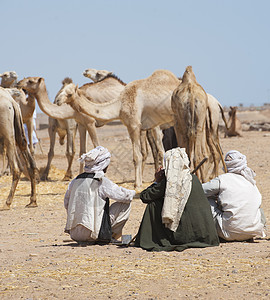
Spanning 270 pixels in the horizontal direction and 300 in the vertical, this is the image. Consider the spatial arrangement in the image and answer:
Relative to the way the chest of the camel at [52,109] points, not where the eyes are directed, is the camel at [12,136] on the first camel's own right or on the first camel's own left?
on the first camel's own left

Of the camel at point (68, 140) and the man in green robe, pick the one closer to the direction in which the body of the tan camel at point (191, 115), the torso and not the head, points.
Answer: the camel

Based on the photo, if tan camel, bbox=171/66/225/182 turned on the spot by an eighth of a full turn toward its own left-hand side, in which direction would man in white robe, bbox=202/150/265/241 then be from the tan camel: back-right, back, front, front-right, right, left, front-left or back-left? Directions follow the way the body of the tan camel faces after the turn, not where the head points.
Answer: back-left

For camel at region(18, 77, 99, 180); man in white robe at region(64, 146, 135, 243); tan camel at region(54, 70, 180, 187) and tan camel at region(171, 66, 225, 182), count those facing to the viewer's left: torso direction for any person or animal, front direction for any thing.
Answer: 2

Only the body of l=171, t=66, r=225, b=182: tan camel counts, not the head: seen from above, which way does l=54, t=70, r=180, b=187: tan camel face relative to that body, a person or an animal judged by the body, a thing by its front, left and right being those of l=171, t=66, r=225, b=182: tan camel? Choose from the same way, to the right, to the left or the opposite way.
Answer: to the left

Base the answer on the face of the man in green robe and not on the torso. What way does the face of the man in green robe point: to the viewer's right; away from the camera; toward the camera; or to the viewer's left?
away from the camera

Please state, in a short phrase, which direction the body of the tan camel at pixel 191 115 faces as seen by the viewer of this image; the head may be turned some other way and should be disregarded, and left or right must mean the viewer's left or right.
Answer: facing away from the viewer

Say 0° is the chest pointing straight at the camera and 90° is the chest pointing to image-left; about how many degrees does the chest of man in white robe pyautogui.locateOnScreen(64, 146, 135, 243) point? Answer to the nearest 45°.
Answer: approximately 225°

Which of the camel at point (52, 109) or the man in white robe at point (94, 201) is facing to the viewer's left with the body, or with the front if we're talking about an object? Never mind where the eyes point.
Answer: the camel

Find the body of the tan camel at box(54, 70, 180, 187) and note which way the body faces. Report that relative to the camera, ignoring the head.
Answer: to the viewer's left

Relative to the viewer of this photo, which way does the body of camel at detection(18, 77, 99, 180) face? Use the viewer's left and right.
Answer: facing to the left of the viewer

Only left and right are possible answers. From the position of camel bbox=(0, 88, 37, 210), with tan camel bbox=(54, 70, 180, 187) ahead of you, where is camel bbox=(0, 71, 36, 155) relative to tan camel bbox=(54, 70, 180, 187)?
left

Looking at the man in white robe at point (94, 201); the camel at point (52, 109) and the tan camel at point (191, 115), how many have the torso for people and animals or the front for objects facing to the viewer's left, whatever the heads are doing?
1
